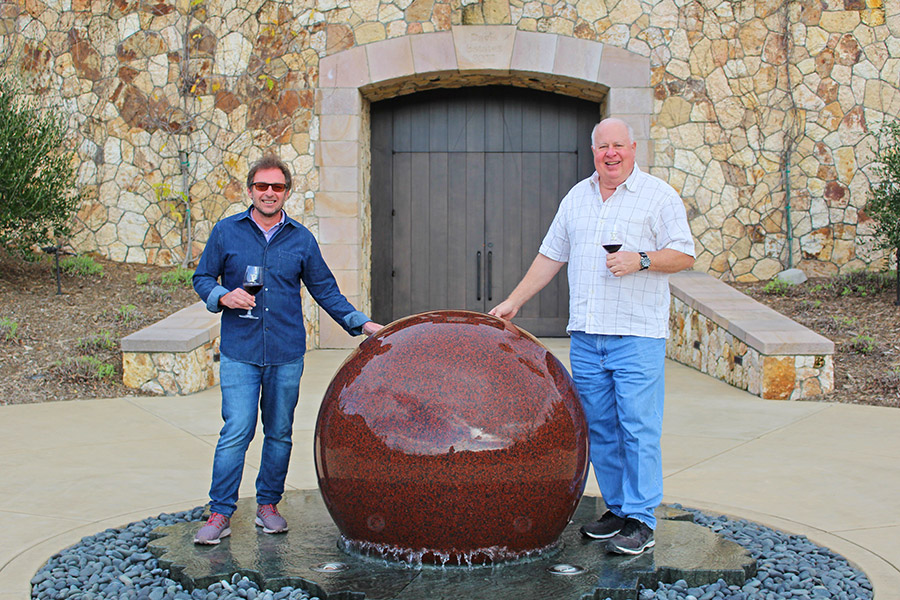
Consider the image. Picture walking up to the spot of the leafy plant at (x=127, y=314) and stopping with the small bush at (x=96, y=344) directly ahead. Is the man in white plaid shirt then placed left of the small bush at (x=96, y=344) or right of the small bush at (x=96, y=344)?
left

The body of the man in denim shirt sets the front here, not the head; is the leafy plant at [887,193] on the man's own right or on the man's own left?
on the man's own left

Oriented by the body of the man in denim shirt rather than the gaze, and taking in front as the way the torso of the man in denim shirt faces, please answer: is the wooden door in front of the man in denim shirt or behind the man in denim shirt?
behind

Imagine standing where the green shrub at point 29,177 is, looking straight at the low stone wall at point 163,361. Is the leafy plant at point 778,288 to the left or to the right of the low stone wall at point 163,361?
left

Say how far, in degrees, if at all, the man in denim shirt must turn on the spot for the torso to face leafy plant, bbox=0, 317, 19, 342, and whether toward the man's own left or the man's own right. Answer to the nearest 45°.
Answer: approximately 135° to the man's own right

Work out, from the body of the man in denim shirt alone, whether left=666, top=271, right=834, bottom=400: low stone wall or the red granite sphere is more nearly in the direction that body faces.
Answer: the red granite sphere

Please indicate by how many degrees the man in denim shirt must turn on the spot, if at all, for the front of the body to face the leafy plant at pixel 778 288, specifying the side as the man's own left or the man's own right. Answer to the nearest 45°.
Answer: approximately 135° to the man's own left

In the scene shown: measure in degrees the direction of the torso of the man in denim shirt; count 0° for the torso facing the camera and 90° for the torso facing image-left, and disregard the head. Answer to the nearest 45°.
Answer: approximately 0°

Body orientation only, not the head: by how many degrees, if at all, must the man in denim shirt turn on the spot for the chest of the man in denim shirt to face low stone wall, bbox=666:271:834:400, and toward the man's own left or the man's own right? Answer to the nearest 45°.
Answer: approximately 135° to the man's own left

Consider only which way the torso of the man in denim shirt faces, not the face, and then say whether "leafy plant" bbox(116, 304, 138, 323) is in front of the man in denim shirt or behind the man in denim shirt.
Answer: behind
